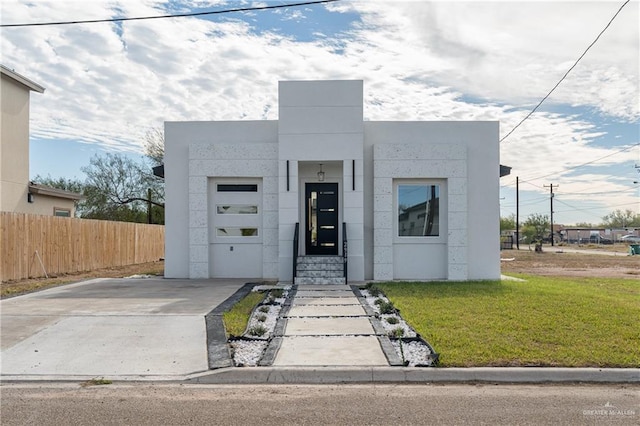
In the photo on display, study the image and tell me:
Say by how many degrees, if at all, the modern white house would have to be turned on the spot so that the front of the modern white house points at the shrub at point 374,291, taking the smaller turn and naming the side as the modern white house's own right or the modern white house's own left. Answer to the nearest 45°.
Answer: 0° — it already faces it

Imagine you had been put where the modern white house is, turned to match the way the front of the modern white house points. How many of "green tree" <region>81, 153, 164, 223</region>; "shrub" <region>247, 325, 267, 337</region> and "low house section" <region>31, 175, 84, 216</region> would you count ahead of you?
1

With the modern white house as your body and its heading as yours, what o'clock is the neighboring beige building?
The neighboring beige building is roughly at 4 o'clock from the modern white house.

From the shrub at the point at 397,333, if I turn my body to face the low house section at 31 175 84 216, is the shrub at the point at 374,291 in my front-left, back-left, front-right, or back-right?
front-right

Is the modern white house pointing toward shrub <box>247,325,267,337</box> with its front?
yes

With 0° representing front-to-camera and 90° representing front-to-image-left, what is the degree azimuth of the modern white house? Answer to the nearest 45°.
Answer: approximately 0°

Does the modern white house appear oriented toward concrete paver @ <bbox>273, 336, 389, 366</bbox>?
yes

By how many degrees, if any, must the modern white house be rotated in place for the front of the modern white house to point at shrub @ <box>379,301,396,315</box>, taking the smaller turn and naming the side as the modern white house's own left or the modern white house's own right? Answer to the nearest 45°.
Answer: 0° — it already faces it

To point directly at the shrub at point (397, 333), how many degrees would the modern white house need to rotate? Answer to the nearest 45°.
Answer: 0° — it already faces it

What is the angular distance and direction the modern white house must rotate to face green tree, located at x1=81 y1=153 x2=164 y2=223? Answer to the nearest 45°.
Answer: approximately 135° to its right

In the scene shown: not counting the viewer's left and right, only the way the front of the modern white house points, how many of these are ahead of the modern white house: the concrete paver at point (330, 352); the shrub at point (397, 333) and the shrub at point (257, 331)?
3

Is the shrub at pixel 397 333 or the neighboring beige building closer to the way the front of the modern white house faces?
the shrub
